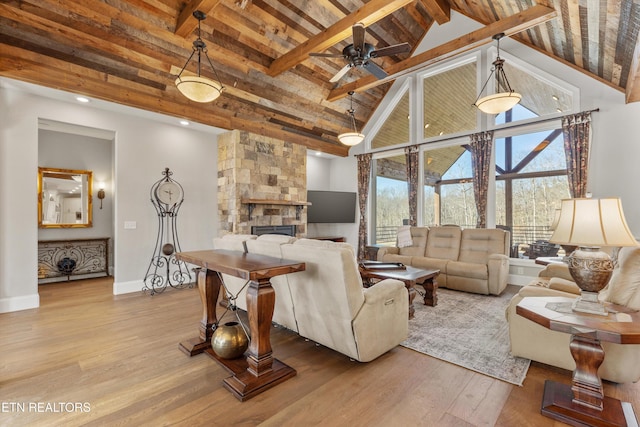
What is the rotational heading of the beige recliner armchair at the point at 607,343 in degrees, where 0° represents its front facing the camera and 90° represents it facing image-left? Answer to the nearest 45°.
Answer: approximately 135°

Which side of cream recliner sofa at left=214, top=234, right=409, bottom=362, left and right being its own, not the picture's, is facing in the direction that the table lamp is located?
right

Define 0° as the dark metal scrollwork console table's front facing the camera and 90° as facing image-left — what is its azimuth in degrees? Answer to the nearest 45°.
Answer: approximately 315°

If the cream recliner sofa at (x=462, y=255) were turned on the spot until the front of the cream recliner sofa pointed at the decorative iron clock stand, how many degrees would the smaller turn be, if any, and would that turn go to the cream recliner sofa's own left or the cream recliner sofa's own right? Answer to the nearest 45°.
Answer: approximately 45° to the cream recliner sofa's own right

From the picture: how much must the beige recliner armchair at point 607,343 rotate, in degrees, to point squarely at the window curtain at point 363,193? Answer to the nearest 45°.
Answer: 0° — it already faces it

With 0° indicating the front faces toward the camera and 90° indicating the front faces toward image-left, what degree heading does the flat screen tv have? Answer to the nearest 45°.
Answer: approximately 315°

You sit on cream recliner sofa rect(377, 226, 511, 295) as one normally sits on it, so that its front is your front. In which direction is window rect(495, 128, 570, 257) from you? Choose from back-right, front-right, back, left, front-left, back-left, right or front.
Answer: back

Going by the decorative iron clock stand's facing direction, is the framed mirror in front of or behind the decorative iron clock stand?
behind

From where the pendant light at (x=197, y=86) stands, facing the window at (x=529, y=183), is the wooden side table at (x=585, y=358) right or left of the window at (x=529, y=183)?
right

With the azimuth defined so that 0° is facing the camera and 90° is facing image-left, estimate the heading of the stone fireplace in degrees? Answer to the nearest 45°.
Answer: approximately 315°
